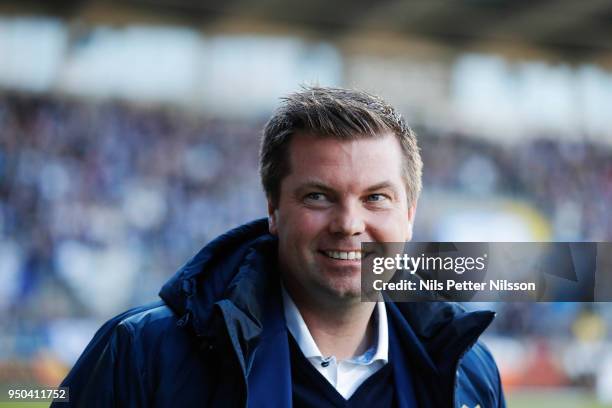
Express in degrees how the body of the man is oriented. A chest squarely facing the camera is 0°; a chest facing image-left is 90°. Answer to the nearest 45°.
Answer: approximately 315°
